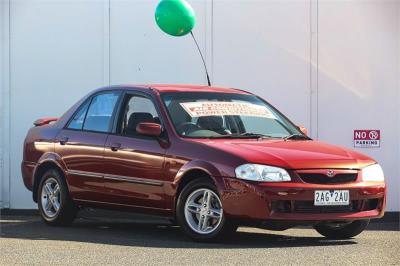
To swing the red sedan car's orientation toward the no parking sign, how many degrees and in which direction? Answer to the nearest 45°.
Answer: approximately 90° to its left

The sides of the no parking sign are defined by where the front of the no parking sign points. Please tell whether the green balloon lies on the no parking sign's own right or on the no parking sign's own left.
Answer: on the no parking sign's own right

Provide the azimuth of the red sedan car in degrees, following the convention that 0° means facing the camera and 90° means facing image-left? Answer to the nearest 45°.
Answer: approximately 315°

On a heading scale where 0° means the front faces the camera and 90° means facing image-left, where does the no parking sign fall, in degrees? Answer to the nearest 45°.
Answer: approximately 0°
